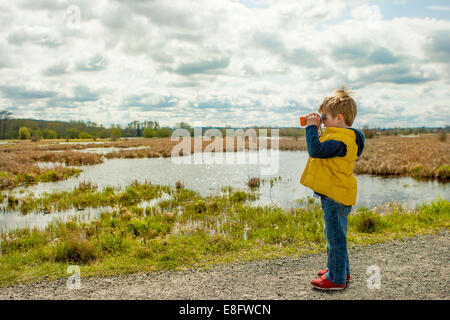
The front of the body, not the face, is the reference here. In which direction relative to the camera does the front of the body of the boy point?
to the viewer's left

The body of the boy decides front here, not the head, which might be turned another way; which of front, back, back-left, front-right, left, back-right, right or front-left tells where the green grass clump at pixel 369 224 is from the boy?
right

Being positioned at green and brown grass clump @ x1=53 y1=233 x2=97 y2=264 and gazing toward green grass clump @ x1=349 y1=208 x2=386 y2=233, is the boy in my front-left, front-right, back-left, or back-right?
front-right

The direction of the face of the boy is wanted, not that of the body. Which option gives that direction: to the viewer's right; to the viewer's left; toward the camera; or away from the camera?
to the viewer's left
